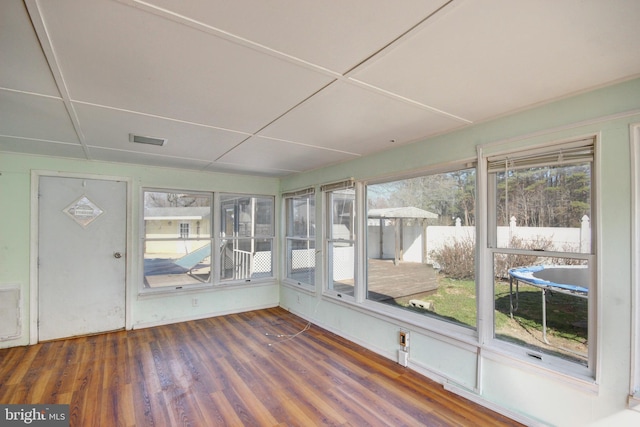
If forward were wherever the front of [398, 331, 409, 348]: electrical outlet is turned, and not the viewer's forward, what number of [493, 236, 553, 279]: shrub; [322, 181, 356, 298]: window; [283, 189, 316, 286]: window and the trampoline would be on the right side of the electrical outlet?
2

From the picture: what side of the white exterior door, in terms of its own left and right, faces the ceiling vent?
front

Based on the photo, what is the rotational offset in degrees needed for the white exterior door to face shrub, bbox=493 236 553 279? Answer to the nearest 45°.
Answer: approximately 45° to its left

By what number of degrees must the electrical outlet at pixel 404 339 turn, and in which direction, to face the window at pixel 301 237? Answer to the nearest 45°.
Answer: approximately 90° to its right

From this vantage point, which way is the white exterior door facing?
toward the camera

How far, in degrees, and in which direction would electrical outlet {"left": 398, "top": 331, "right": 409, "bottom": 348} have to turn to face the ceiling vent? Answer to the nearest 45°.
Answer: approximately 45° to its right

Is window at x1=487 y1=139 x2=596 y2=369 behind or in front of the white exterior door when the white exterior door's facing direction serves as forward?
in front

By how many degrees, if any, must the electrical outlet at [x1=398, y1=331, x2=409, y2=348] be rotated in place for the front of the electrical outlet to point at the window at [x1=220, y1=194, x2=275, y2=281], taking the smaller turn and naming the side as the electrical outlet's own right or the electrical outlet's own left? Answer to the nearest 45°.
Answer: approximately 90° to the electrical outlet's own right

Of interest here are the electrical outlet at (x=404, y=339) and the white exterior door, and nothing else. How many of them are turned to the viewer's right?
0

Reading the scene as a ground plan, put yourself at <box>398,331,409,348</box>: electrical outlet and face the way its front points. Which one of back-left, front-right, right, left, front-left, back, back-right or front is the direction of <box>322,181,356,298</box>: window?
right

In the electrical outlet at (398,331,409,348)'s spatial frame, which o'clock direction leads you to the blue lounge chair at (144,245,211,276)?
The blue lounge chair is roughly at 2 o'clock from the electrical outlet.

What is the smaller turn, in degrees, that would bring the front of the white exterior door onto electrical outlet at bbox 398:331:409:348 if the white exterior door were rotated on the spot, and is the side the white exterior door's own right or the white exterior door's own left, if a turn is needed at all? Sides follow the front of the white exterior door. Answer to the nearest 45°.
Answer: approximately 45° to the white exterior door's own left

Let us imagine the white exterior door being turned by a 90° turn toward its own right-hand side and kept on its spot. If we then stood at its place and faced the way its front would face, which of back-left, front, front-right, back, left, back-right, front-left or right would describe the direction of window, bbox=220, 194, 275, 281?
back

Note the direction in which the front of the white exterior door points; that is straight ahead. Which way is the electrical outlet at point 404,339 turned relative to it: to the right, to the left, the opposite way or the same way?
to the right
